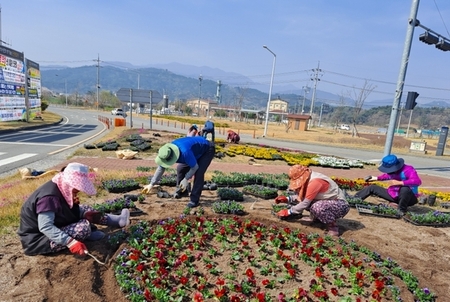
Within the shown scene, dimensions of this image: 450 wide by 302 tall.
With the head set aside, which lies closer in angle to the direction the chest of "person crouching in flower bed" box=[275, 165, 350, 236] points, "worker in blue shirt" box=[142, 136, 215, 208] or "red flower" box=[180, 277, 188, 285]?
the worker in blue shirt

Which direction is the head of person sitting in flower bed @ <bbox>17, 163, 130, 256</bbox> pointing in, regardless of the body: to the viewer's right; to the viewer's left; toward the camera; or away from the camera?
to the viewer's right

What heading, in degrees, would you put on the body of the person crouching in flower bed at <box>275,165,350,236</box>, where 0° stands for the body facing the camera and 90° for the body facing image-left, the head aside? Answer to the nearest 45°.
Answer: approximately 90°

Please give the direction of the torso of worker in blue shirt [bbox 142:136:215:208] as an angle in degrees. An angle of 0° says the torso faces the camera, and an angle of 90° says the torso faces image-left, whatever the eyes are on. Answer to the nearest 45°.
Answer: approximately 45°

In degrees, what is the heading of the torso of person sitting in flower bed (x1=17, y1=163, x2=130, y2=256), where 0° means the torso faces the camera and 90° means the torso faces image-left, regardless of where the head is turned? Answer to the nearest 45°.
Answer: approximately 270°

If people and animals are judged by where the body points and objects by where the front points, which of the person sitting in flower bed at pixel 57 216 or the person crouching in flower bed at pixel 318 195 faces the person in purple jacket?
the person sitting in flower bed at pixel 57 216

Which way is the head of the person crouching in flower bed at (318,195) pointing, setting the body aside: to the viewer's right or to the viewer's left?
to the viewer's left

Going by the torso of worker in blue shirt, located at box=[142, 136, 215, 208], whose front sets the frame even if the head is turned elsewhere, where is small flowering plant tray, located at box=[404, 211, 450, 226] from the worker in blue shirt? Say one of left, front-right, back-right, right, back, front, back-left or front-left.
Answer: back-left

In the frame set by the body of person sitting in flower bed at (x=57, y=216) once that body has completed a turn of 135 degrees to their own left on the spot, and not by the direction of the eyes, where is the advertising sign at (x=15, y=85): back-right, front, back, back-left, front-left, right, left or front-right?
front-right
